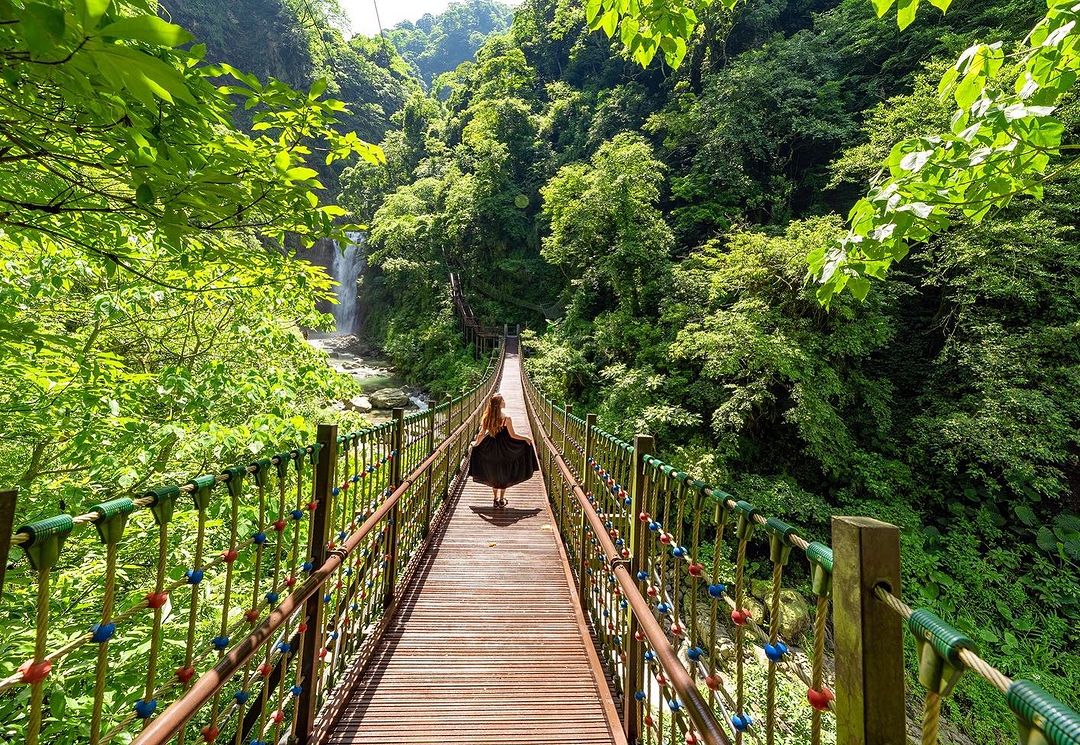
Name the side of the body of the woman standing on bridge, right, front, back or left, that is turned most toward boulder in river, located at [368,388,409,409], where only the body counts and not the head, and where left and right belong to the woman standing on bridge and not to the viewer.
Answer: front

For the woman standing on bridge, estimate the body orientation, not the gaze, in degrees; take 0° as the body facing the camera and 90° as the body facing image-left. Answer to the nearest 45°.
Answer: approximately 180°
